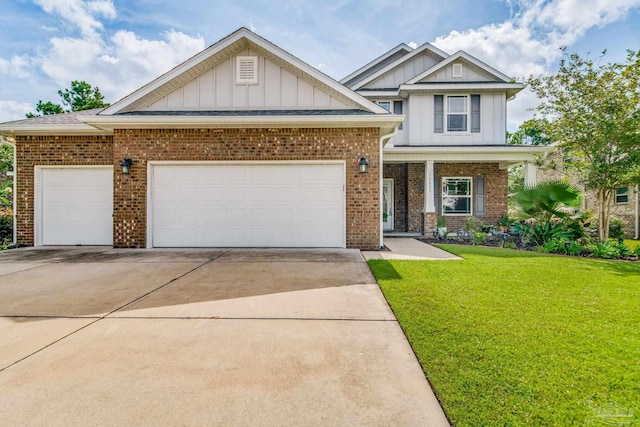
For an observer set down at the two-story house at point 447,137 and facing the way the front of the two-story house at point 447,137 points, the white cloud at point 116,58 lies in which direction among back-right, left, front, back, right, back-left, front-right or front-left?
right

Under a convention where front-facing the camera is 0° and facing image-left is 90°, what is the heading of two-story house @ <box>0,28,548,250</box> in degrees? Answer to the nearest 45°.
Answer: approximately 0°

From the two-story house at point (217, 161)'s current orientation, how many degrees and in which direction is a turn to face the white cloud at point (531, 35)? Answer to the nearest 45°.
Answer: approximately 90° to its left

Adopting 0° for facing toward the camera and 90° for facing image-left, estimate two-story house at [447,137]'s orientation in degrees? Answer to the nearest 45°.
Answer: approximately 0°

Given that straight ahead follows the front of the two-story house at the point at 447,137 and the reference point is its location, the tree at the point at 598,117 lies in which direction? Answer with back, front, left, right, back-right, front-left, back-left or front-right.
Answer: front-left

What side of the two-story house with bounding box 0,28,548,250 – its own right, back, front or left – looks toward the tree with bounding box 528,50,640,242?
left

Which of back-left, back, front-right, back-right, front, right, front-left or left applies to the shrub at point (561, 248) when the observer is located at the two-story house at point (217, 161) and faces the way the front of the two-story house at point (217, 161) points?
left

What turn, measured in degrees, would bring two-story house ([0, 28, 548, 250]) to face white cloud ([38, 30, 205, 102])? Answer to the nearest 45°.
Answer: approximately 135° to its right
